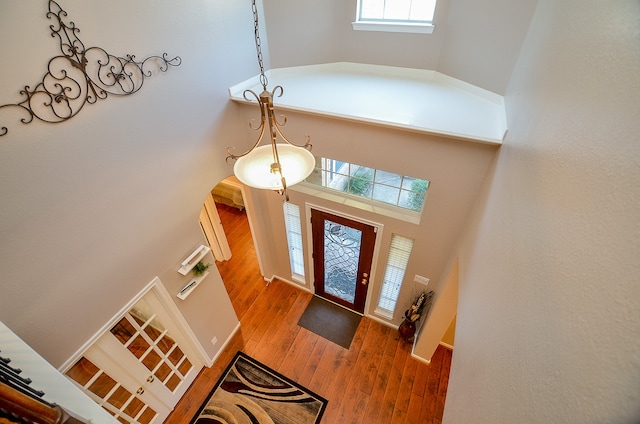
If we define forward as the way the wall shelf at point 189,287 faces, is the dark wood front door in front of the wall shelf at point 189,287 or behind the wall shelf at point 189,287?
in front

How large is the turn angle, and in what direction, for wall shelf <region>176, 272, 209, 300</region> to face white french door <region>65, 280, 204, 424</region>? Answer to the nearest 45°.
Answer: approximately 135° to its right

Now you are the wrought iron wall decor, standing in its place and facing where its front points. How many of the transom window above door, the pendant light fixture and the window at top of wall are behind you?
0

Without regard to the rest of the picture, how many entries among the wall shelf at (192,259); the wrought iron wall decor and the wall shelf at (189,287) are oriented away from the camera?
0

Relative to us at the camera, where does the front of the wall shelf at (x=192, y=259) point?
facing the viewer and to the right of the viewer

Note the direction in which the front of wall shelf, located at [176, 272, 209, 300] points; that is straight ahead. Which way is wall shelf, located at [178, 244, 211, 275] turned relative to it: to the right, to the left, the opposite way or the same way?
the same way

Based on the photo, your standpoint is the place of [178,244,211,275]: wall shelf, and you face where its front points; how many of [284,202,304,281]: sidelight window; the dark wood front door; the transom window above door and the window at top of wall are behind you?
0

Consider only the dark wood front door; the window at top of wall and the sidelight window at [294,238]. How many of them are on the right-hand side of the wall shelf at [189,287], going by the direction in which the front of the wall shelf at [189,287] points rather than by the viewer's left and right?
0

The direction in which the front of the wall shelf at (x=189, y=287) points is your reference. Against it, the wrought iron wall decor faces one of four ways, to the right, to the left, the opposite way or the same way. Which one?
the same way

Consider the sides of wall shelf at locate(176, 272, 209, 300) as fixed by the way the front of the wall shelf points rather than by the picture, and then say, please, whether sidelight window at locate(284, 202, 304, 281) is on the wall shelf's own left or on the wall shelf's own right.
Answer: on the wall shelf's own left

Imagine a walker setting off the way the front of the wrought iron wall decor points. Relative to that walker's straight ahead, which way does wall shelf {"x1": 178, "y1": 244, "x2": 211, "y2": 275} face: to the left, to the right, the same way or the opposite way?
the same way

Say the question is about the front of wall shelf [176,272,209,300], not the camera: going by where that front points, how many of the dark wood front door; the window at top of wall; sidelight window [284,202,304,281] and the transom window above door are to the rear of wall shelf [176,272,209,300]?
0

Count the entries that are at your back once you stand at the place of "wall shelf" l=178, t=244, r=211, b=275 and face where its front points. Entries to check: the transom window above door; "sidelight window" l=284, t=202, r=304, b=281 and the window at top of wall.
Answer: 0

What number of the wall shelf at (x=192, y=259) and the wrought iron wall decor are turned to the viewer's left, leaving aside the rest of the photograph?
0
